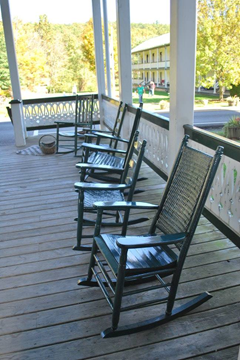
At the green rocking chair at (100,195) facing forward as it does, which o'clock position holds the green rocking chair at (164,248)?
the green rocking chair at (164,248) is roughly at 8 o'clock from the green rocking chair at (100,195).

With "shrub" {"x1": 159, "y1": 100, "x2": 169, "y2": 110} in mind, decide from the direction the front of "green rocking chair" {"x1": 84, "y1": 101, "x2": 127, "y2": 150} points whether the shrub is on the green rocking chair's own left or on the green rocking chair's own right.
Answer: on the green rocking chair's own right

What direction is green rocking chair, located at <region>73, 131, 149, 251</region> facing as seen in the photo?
to the viewer's left

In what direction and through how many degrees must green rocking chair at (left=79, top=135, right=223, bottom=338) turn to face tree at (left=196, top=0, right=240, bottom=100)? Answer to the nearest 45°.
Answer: approximately 135° to its right

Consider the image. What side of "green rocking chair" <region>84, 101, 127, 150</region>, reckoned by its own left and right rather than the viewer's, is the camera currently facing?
left

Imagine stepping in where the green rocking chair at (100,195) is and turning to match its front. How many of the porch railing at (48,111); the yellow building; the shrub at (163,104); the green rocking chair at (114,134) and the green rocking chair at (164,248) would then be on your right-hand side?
4

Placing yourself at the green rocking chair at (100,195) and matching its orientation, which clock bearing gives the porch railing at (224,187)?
The porch railing is roughly at 6 o'clock from the green rocking chair.

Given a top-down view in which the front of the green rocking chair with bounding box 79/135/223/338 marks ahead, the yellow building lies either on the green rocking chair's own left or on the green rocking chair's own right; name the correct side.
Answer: on the green rocking chair's own right

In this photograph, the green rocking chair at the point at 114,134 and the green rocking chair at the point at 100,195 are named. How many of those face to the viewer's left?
2

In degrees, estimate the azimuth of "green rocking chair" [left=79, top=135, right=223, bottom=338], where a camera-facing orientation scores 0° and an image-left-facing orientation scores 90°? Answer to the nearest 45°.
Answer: approximately 45°

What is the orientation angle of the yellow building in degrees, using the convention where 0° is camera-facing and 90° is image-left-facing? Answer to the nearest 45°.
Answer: approximately 45°

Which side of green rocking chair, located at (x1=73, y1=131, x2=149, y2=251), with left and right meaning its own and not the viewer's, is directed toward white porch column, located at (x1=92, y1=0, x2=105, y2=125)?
right

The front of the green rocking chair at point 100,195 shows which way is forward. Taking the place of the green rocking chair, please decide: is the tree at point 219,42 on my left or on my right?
on my right
